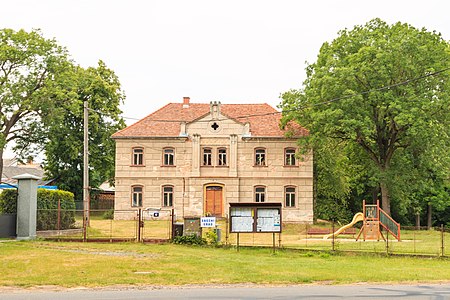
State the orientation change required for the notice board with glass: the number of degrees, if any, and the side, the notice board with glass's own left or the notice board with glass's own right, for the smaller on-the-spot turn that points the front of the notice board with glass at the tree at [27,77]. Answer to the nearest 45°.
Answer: approximately 135° to the notice board with glass's own right

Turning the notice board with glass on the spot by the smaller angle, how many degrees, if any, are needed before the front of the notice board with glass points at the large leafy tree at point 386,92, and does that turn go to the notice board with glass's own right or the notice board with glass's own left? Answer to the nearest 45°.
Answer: approximately 135° to the notice board with glass's own left

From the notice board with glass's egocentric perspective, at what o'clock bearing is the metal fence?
The metal fence is roughly at 4 o'clock from the notice board with glass.

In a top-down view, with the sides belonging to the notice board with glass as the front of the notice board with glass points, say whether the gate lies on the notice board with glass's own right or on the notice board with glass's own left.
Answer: on the notice board with glass's own right

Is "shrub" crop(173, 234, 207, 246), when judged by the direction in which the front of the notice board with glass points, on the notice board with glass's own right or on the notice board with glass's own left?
on the notice board with glass's own right

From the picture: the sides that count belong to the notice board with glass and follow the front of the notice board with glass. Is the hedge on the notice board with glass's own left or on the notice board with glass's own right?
on the notice board with glass's own right

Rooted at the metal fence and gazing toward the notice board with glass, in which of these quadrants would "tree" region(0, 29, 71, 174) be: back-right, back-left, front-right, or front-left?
back-left
